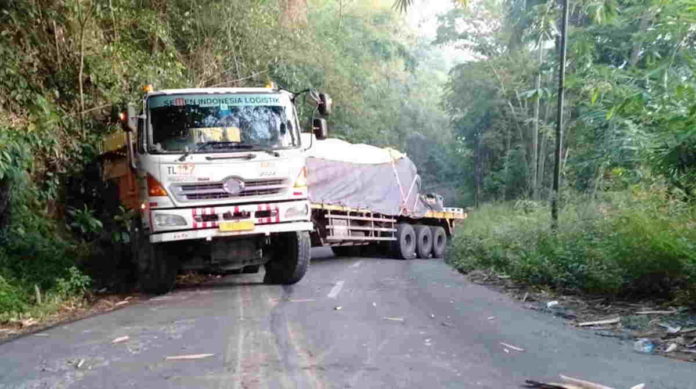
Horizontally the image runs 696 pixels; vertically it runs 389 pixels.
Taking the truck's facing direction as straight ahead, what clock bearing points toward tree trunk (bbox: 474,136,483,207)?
The tree trunk is roughly at 7 o'clock from the truck.

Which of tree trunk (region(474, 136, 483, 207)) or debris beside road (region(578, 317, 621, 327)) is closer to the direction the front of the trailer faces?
the debris beside road

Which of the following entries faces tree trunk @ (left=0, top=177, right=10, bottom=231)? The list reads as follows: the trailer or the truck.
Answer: the trailer

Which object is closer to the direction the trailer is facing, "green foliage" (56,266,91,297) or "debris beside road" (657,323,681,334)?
the green foliage

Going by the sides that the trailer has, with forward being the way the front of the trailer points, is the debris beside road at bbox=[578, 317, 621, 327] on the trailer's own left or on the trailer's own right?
on the trailer's own left

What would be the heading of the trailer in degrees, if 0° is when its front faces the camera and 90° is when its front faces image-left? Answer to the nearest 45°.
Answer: approximately 45°

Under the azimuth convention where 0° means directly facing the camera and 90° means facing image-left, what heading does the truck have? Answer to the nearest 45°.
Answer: approximately 0°

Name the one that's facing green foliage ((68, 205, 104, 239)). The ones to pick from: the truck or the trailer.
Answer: the trailer

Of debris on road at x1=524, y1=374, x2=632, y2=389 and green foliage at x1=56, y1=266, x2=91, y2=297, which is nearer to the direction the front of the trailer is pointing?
the green foliage

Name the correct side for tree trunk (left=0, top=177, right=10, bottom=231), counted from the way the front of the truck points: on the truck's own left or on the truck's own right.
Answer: on the truck's own right
